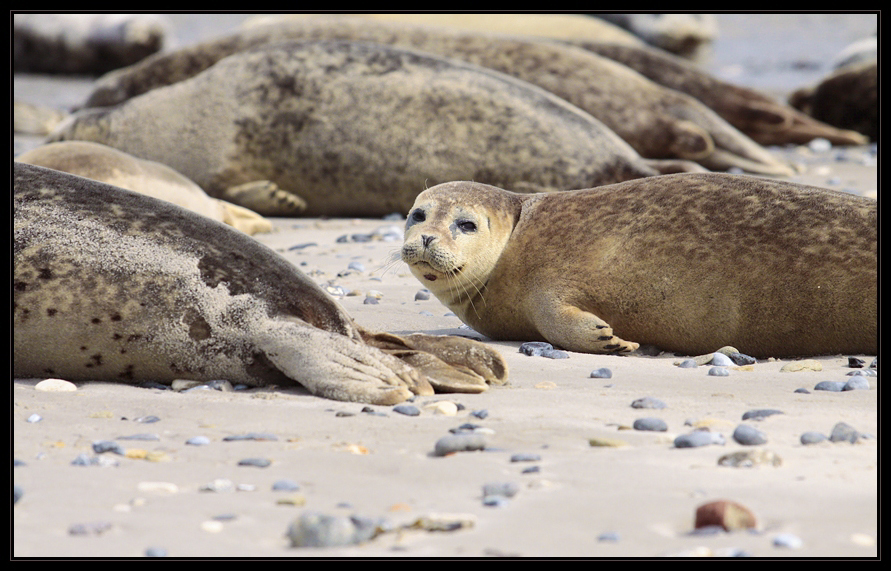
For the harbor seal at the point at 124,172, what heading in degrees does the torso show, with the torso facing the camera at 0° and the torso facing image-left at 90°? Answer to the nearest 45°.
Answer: approximately 90°

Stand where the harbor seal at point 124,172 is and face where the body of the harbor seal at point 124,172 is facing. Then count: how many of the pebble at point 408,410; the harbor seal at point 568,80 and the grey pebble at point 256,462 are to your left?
2

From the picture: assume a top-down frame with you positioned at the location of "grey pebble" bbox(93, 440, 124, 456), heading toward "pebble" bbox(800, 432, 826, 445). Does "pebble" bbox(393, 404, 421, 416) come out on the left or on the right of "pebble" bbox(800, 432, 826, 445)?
left

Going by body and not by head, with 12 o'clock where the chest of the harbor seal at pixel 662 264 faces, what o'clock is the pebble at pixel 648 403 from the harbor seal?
The pebble is roughly at 9 o'clock from the harbor seal.

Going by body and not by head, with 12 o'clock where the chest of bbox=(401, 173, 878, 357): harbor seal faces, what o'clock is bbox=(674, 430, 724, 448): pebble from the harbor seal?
The pebble is roughly at 9 o'clock from the harbor seal.

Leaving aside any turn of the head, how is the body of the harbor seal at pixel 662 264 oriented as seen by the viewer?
to the viewer's left

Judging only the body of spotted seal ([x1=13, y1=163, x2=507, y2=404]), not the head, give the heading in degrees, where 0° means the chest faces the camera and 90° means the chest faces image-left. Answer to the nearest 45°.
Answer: approximately 90°

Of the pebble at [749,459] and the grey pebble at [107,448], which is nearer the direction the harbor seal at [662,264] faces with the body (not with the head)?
the grey pebble

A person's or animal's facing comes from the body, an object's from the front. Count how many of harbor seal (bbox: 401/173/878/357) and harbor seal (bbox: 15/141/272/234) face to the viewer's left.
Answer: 2

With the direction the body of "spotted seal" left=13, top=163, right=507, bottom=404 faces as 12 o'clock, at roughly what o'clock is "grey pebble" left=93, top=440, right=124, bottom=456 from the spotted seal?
The grey pebble is roughly at 9 o'clock from the spotted seal.

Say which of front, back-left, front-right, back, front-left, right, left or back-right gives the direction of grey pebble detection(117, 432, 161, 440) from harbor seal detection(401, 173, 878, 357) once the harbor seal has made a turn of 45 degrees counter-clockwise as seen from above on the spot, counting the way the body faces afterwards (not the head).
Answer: front

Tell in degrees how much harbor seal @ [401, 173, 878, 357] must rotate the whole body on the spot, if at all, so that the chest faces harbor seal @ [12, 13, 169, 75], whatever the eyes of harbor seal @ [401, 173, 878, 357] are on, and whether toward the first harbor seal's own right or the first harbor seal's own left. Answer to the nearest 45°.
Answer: approximately 45° to the first harbor seal's own right
